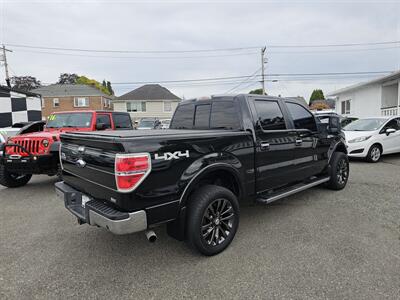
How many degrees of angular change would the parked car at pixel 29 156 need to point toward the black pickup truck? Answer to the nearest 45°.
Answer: approximately 90° to its left

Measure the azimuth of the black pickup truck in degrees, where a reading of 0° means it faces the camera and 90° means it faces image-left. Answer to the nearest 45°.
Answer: approximately 225°

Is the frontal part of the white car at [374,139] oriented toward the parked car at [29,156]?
yes

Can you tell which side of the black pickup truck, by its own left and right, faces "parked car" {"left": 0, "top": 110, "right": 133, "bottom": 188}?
left

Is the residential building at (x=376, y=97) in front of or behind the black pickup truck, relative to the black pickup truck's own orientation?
in front

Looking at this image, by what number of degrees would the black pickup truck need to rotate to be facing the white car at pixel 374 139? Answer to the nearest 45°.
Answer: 0° — it already faces it

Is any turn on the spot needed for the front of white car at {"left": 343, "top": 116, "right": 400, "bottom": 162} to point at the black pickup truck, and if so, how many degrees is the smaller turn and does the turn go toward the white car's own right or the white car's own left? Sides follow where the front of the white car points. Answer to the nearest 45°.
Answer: approximately 45° to the white car's own left

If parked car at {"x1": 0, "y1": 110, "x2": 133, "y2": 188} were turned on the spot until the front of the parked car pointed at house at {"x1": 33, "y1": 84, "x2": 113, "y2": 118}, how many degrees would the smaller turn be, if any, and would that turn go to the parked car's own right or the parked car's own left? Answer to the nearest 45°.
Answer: approximately 135° to the parked car's own right

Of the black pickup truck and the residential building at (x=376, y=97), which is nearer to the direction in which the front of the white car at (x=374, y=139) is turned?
the black pickup truck

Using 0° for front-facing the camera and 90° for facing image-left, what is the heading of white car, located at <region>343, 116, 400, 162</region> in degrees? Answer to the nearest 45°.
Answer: approximately 45°

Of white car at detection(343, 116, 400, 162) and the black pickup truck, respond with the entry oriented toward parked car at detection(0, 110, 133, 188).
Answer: the white car

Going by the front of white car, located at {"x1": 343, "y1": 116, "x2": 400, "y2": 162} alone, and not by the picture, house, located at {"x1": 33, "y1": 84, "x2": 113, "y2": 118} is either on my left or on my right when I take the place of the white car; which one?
on my right

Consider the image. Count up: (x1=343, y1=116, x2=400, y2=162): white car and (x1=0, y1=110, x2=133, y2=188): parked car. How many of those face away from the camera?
0

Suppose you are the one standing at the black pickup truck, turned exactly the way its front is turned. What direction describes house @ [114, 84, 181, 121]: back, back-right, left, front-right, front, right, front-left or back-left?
front-left
